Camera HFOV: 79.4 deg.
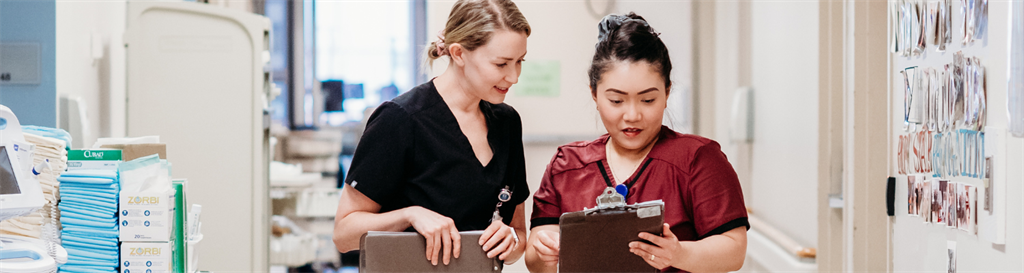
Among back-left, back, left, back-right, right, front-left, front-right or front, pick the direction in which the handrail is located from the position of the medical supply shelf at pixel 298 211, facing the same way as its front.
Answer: front-left

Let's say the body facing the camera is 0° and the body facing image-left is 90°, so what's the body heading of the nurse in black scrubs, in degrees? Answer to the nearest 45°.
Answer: approximately 315°

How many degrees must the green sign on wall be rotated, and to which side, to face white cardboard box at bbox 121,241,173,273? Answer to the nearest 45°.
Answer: approximately 45° to its right

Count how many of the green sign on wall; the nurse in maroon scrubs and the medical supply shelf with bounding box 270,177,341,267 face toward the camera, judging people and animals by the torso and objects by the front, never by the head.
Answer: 3

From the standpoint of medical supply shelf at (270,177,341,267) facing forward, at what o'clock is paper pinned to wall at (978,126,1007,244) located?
The paper pinned to wall is roughly at 11 o'clock from the medical supply shelf.

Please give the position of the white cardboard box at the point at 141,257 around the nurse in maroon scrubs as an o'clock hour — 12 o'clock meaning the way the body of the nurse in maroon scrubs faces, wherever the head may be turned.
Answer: The white cardboard box is roughly at 3 o'clock from the nurse in maroon scrubs.

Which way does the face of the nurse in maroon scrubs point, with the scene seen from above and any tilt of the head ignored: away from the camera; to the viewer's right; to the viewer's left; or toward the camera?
toward the camera

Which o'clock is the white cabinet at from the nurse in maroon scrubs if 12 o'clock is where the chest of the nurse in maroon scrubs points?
The white cabinet is roughly at 4 o'clock from the nurse in maroon scrubs.

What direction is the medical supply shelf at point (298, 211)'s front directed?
toward the camera

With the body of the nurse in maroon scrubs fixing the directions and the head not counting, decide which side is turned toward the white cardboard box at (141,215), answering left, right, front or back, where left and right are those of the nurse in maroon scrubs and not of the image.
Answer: right

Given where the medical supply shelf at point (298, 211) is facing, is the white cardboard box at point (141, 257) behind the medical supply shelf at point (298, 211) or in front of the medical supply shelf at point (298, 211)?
in front

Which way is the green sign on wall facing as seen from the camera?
toward the camera

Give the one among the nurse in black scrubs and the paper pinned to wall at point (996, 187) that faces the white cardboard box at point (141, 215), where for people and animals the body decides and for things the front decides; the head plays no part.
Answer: the paper pinned to wall

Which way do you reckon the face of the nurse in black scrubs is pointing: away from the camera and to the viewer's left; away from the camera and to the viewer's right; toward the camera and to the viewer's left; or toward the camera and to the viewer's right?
toward the camera and to the viewer's right

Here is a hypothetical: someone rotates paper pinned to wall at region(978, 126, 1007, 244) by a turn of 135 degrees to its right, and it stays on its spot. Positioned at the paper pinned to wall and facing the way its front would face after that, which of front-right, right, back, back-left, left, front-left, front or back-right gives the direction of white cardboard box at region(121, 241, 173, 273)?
back-left

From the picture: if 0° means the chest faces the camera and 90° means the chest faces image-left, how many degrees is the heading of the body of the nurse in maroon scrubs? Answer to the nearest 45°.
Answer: approximately 0°
